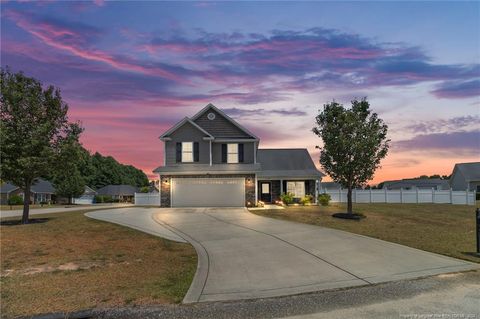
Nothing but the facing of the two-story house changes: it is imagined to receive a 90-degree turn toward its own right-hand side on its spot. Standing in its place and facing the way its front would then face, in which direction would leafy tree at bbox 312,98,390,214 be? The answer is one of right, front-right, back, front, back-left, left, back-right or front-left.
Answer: back-left

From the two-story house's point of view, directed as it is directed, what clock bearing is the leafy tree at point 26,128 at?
The leafy tree is roughly at 1 o'clock from the two-story house.

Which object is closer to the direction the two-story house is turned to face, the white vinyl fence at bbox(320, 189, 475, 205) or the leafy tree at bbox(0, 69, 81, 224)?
the leafy tree

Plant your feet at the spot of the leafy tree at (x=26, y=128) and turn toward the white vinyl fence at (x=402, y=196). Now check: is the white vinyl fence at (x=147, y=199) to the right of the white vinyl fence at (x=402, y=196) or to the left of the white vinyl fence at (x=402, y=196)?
left

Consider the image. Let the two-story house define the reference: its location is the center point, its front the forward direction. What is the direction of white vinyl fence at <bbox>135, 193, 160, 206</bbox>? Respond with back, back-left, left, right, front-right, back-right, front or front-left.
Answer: back-right

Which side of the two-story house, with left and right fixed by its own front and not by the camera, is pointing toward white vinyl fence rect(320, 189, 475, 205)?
left

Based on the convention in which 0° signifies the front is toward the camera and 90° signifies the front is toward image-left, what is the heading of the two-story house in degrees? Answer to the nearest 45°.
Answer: approximately 0°
